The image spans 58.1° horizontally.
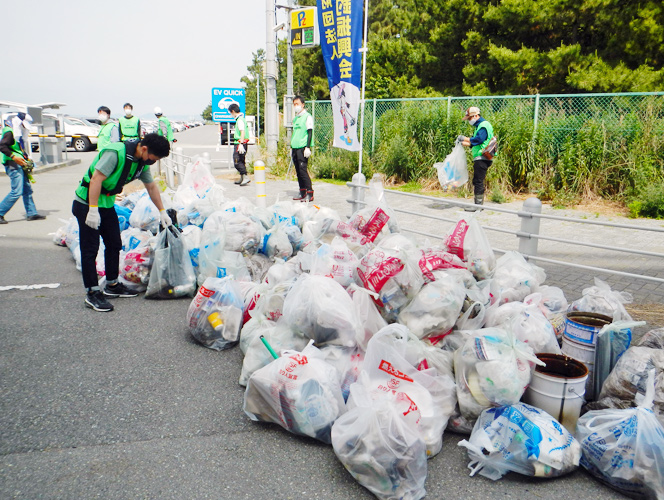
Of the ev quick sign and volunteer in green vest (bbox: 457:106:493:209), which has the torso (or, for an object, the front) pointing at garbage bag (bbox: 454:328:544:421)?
the ev quick sign

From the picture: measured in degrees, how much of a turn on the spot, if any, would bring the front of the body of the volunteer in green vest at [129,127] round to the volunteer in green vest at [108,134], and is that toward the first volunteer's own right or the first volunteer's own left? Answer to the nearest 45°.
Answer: approximately 45° to the first volunteer's own right

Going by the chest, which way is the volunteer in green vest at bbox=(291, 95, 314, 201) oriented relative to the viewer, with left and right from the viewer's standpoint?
facing the viewer and to the left of the viewer

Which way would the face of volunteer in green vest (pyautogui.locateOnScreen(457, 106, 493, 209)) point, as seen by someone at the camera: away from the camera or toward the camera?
toward the camera

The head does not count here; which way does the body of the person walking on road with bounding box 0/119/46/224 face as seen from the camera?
to the viewer's right

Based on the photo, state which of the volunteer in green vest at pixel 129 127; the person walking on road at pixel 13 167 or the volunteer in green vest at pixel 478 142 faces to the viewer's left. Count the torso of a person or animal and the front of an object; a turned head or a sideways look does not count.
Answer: the volunteer in green vest at pixel 478 142

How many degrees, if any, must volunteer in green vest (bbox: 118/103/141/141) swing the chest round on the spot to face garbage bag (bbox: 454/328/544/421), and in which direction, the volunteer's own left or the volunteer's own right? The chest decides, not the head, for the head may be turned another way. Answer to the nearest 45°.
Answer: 0° — they already face it

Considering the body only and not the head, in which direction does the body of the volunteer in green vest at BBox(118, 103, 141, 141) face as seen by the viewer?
toward the camera

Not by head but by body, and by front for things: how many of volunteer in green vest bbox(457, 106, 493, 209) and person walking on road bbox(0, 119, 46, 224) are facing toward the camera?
0

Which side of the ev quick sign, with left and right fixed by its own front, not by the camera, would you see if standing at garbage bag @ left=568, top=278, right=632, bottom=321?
front

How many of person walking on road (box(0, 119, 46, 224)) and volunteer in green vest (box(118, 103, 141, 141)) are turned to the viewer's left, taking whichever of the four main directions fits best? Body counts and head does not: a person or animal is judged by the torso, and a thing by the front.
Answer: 0

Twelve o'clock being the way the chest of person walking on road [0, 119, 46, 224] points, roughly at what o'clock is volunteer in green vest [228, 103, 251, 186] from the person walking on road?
The volunteer in green vest is roughly at 11 o'clock from the person walking on road.

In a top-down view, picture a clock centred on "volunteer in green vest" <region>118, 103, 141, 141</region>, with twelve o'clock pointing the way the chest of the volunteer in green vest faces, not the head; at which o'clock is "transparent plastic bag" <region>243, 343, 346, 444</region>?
The transparent plastic bag is roughly at 12 o'clock from the volunteer in green vest.

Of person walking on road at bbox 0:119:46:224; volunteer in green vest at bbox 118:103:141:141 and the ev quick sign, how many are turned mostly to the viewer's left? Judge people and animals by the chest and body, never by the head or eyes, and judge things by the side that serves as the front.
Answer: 0

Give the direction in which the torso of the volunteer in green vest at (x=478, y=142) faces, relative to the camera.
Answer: to the viewer's left

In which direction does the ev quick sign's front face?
toward the camera
